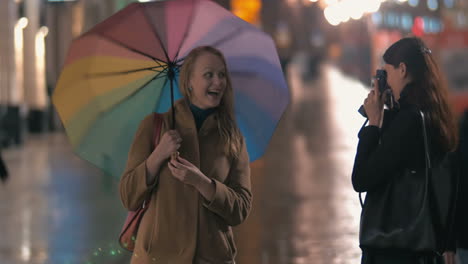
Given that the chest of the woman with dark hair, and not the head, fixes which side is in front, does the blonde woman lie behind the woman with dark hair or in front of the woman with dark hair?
in front

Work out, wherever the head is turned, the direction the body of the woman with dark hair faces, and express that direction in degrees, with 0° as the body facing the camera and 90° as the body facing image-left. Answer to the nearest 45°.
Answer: approximately 90°

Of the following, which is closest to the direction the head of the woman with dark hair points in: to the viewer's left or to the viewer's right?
to the viewer's left

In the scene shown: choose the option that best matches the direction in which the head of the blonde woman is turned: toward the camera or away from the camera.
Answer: toward the camera

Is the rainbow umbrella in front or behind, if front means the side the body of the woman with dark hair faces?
in front
